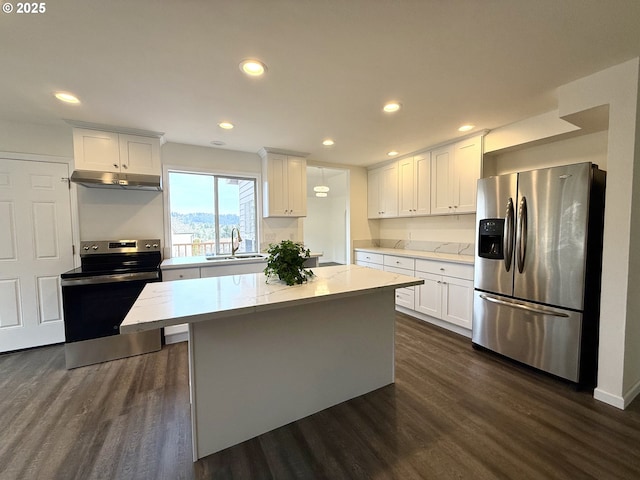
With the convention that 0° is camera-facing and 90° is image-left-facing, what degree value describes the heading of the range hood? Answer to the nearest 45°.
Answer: approximately 0°

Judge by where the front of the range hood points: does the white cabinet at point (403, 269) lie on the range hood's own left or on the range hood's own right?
on the range hood's own left

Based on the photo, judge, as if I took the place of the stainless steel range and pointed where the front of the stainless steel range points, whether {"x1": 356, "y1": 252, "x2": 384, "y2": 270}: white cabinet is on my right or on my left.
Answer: on my left

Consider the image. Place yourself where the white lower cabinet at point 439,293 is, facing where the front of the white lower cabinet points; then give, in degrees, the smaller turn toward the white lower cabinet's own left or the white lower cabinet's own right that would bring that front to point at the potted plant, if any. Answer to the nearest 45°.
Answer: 0° — it already faces it

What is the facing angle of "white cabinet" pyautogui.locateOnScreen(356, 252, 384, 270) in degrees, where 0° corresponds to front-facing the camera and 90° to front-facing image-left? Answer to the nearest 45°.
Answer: approximately 45°

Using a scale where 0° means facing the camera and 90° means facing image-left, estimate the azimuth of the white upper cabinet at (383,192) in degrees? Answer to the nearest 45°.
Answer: approximately 45°

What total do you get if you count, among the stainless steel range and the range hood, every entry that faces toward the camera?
2

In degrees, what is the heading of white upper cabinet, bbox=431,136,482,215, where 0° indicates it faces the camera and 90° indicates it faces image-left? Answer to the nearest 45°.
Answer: approximately 45°
